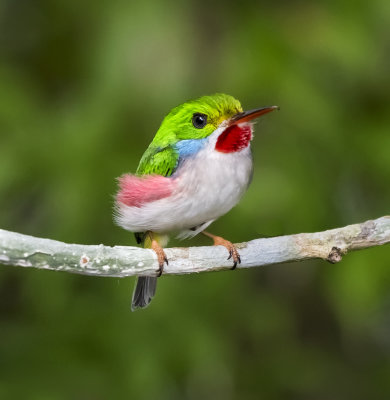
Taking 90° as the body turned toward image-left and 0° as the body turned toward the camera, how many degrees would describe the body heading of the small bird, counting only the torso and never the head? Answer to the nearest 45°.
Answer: approximately 315°
